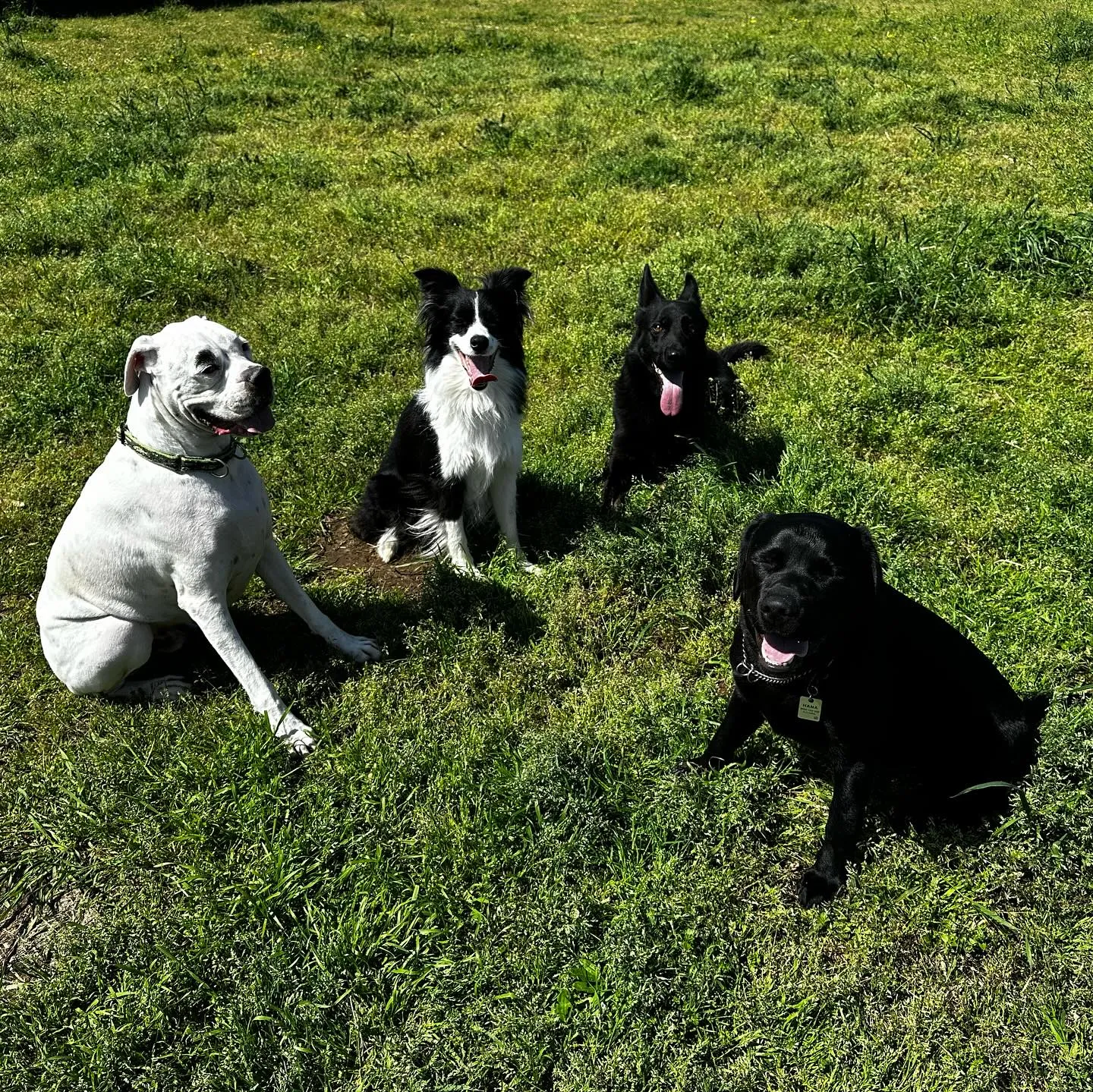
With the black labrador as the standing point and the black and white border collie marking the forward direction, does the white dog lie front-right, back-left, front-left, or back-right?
front-left

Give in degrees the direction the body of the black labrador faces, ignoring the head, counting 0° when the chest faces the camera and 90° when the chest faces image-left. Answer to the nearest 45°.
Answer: approximately 45°

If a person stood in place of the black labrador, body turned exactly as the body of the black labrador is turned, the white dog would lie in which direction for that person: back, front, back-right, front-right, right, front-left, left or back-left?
front-right

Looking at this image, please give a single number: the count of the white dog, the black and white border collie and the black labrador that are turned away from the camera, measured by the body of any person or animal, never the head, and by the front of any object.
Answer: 0

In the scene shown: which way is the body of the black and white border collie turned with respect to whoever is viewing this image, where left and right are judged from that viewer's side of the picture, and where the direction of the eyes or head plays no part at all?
facing the viewer and to the right of the viewer

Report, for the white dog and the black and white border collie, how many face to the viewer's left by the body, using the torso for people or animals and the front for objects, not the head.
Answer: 0

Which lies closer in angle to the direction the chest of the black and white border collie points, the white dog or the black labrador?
the black labrador

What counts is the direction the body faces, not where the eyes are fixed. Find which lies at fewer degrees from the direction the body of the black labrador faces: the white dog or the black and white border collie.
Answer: the white dog

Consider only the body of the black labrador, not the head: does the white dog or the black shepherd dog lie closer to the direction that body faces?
the white dog

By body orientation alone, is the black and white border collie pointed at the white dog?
no

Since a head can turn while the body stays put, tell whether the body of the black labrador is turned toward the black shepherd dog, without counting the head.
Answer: no

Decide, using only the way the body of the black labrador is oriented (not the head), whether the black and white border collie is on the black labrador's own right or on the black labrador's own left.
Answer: on the black labrador's own right
